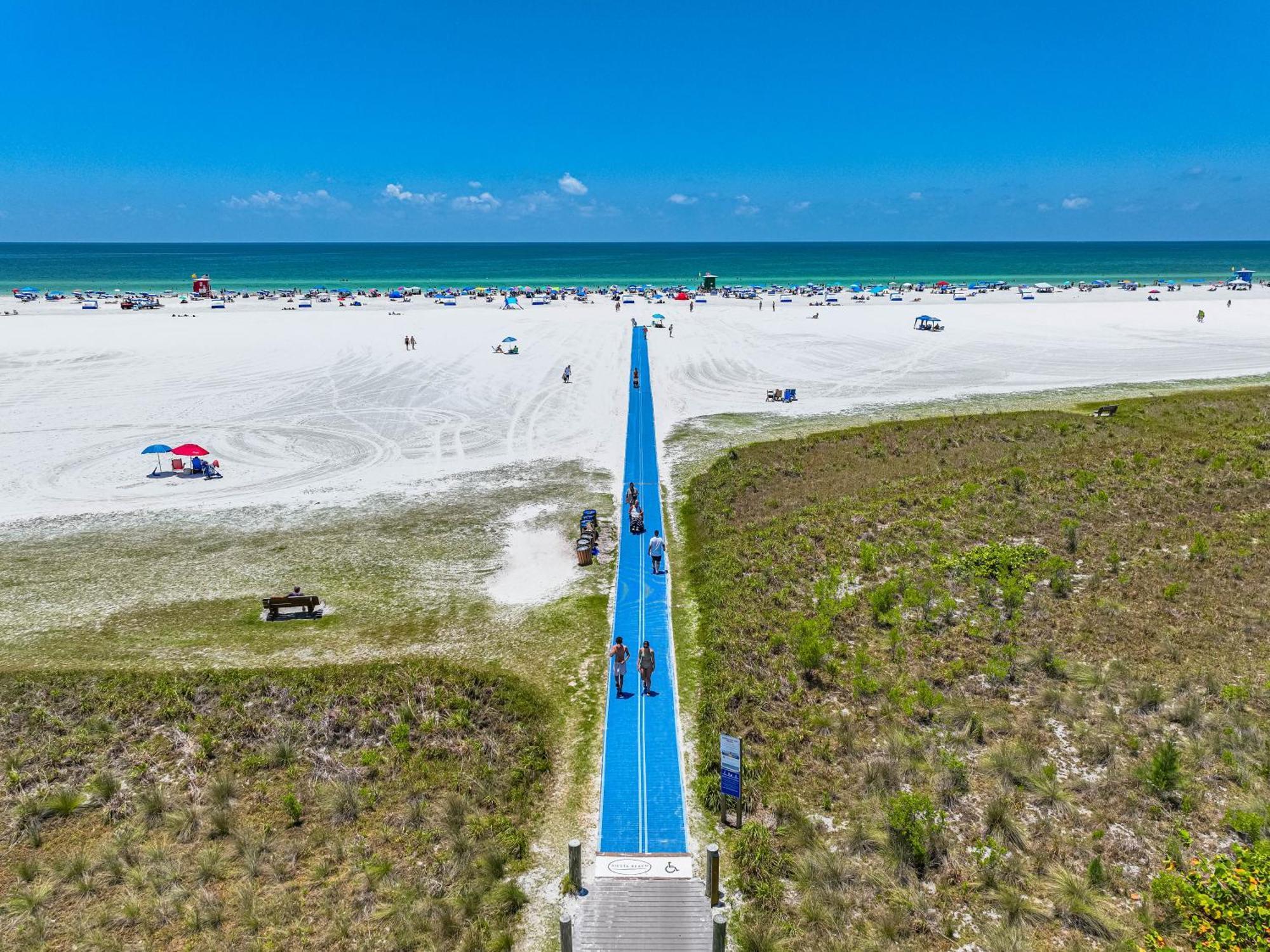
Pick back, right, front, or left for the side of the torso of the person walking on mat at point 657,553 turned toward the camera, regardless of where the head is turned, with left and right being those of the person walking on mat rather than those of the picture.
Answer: back
